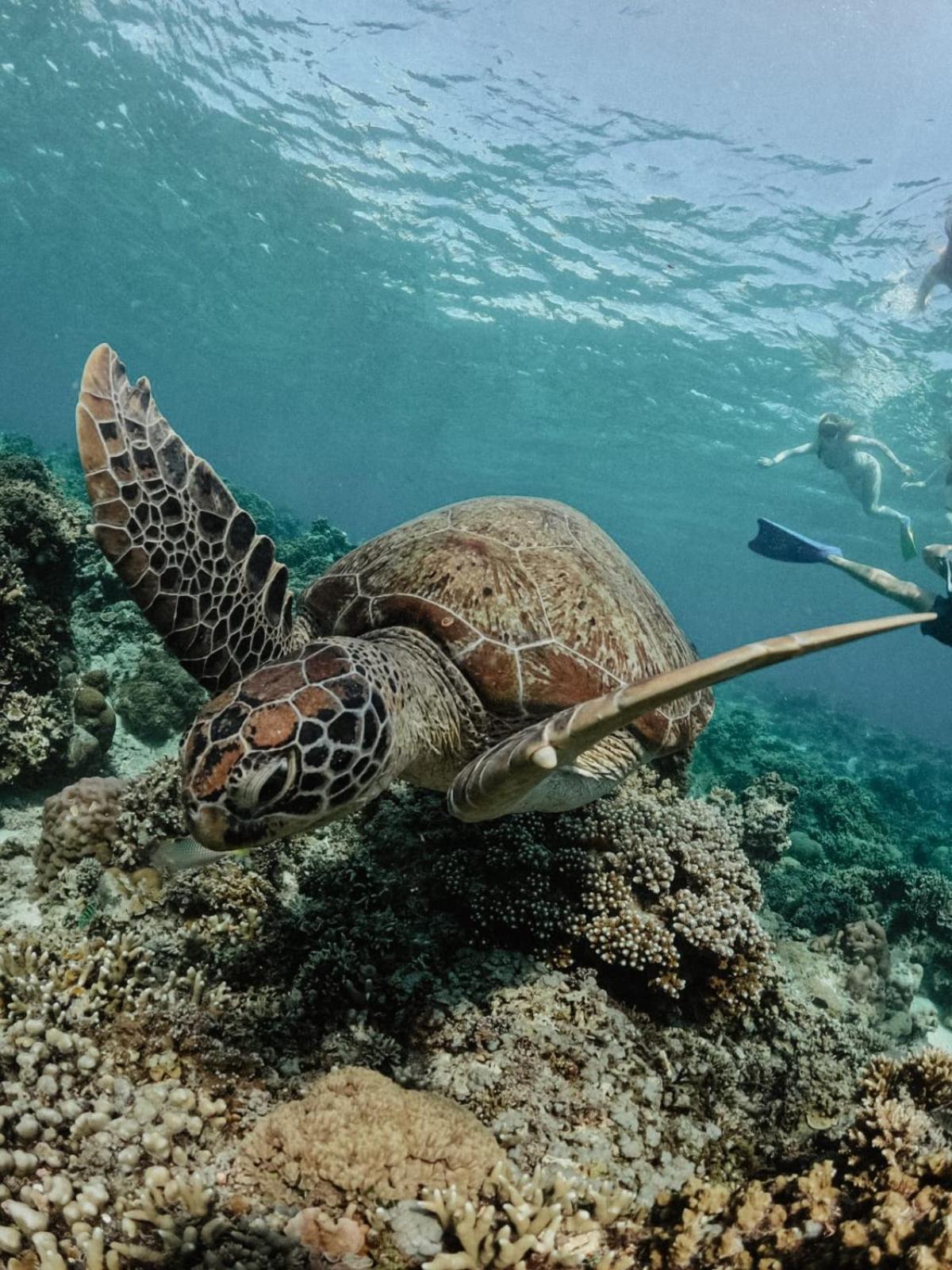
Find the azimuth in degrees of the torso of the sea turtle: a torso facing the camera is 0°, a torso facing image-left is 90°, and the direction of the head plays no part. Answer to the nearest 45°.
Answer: approximately 45°

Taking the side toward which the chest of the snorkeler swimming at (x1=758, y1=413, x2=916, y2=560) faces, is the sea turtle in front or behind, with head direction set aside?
in front

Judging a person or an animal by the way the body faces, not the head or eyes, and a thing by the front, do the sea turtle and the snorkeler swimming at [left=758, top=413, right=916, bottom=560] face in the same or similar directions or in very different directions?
same or similar directions

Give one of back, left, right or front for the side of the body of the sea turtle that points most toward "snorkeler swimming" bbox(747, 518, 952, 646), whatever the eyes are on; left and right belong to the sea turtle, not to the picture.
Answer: back

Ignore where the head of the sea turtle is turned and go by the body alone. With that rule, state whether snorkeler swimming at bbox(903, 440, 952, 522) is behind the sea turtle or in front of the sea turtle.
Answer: behind

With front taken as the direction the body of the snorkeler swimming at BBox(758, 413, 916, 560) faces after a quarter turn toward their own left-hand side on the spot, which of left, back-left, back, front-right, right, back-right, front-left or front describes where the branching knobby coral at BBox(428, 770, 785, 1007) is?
front-right

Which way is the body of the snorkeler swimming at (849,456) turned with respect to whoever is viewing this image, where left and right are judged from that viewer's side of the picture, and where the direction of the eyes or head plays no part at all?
facing the viewer and to the left of the viewer

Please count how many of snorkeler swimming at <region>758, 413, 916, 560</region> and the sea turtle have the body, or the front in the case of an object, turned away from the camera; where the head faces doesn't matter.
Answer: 0
